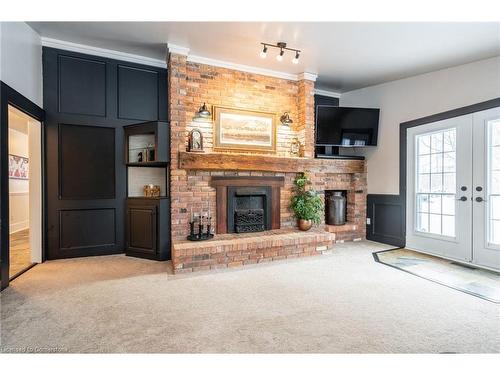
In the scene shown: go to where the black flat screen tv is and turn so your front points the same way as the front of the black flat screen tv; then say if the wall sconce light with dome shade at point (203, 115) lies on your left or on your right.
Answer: on your right

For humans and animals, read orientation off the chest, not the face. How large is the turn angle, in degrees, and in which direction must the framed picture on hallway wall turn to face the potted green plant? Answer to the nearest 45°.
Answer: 0° — it already faces it

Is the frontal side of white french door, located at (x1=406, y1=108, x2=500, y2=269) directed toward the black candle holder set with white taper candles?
yes

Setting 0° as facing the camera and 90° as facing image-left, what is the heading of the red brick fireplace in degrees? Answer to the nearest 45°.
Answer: approximately 315°

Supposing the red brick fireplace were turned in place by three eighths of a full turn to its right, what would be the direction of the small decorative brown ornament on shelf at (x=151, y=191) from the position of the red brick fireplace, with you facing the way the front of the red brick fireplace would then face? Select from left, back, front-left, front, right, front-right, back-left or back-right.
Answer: front
